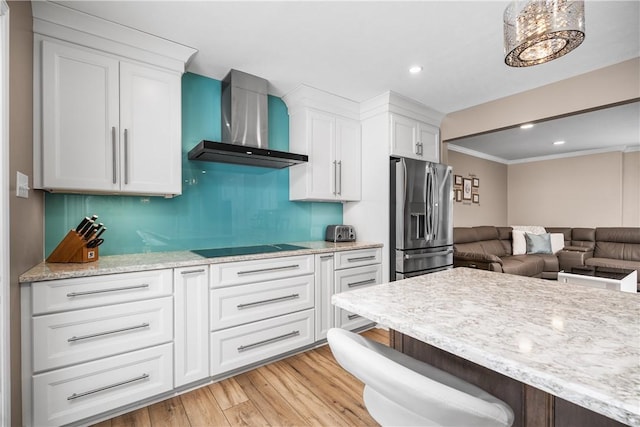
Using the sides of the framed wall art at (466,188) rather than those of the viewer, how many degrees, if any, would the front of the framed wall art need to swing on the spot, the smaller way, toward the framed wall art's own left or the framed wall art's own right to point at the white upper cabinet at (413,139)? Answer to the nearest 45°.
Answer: approximately 45° to the framed wall art's own right

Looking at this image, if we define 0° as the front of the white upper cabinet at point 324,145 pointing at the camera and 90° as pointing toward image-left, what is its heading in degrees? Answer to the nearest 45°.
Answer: approximately 315°

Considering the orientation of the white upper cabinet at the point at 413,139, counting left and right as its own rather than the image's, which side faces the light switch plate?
right

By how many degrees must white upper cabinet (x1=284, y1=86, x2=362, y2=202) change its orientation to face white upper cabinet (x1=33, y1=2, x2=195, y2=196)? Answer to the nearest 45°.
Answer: approximately 90° to its right
